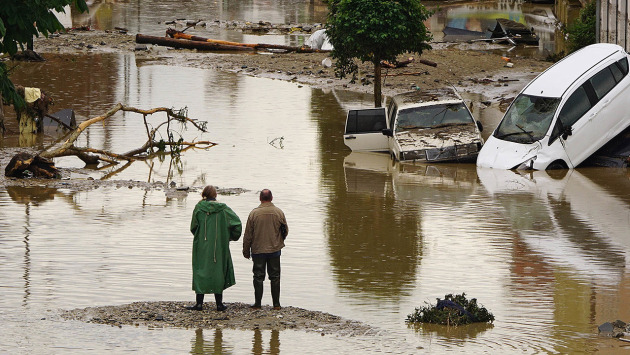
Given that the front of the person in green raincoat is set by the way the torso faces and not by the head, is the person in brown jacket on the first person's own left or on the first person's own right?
on the first person's own right

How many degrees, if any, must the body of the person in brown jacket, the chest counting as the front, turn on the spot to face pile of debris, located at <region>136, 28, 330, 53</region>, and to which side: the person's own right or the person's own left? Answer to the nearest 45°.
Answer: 0° — they already face it

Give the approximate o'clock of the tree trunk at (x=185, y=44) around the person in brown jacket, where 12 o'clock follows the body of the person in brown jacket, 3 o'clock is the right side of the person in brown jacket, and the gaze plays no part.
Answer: The tree trunk is roughly at 12 o'clock from the person in brown jacket.

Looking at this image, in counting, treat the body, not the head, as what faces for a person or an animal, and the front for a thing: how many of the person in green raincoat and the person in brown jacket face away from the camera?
2

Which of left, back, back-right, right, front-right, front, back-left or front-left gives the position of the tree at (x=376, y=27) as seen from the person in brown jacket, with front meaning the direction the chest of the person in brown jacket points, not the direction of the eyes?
front

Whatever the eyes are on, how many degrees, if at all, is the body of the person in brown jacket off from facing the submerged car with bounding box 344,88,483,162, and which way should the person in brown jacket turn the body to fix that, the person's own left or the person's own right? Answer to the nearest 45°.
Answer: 0° — they already face it

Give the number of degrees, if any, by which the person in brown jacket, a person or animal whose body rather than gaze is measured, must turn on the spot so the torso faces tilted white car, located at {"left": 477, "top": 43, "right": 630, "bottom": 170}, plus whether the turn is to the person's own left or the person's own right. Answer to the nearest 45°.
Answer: approximately 45° to the person's own right

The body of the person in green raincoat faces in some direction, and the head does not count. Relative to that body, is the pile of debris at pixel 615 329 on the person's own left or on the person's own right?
on the person's own right

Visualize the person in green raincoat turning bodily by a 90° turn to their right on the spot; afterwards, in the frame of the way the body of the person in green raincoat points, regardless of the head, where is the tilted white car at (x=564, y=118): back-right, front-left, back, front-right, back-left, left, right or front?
front-left

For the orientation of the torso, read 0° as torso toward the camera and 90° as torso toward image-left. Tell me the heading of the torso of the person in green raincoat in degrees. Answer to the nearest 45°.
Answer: approximately 180°

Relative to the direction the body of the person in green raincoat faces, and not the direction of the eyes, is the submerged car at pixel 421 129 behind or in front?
in front

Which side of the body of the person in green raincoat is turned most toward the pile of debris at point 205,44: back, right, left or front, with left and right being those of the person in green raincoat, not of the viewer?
front

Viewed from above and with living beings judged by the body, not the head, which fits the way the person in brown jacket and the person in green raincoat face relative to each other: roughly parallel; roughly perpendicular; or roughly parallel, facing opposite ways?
roughly parallel

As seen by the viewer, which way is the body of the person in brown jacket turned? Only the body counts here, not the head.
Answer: away from the camera
